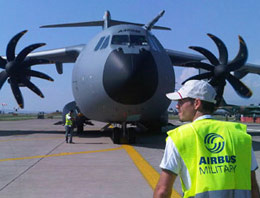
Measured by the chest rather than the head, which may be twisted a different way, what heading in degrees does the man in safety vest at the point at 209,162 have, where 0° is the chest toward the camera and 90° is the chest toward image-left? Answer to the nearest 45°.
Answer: approximately 135°

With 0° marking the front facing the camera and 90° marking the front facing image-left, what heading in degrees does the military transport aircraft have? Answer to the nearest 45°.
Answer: approximately 0°

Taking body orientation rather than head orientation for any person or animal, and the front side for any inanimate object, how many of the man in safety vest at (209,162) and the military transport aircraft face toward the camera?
1

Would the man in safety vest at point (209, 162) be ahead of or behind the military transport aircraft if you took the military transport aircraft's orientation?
ahead

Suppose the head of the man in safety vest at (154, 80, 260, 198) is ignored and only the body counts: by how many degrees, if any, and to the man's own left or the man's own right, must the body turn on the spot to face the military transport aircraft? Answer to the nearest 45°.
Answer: approximately 45° to the man's own right
